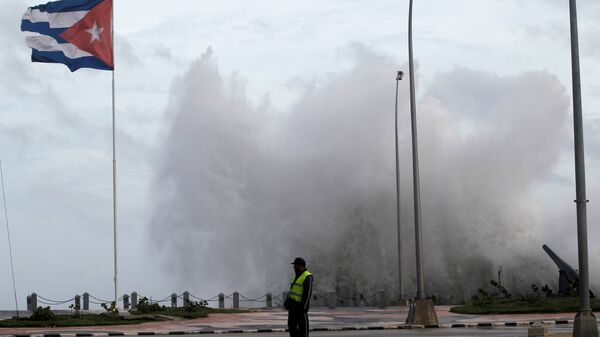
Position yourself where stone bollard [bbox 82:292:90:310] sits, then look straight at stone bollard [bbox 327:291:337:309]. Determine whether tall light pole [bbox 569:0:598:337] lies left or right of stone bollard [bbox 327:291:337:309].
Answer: right

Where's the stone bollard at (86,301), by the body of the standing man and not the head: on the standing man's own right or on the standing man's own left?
on the standing man's own right

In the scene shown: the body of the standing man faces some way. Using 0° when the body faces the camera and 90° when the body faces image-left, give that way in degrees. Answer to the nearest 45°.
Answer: approximately 45°

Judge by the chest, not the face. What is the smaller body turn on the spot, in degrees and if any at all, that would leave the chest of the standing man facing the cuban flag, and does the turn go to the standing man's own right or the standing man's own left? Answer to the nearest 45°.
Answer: approximately 90° to the standing man's own right
